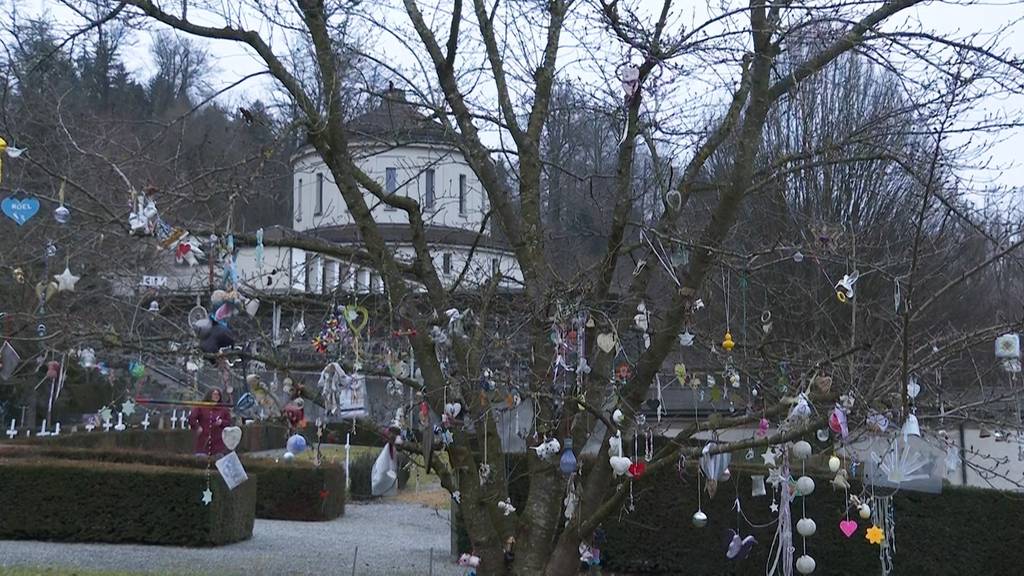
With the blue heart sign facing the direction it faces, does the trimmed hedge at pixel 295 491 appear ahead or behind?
behind

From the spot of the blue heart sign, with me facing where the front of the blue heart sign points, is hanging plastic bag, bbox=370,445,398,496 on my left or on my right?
on my left

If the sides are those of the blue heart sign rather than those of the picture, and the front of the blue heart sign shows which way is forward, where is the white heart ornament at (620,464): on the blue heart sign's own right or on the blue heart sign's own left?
on the blue heart sign's own left

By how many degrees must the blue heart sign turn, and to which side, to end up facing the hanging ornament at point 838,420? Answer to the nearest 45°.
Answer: approximately 45° to its left

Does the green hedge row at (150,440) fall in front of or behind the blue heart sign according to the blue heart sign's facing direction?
behind

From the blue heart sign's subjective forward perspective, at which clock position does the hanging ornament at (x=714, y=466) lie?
The hanging ornament is roughly at 10 o'clock from the blue heart sign.

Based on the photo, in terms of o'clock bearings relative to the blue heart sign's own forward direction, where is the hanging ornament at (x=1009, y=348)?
The hanging ornament is roughly at 10 o'clock from the blue heart sign.

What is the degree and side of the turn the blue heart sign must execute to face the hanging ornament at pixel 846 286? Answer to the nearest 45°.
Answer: approximately 45° to its left

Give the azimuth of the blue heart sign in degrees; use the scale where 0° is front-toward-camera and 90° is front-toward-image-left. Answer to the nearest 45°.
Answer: approximately 0°

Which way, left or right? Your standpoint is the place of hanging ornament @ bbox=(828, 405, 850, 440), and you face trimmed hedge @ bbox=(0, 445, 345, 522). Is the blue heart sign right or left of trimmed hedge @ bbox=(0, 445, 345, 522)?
left

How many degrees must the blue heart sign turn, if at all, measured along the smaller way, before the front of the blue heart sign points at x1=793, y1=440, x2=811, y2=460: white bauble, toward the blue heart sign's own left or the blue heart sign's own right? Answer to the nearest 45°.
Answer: approximately 45° to the blue heart sign's own left

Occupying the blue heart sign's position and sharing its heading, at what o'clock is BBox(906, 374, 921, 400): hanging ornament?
The hanging ornament is roughly at 10 o'clock from the blue heart sign.

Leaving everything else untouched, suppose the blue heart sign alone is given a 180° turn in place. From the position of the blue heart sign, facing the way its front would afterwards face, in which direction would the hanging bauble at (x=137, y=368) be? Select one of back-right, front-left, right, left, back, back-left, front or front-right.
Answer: front-right
